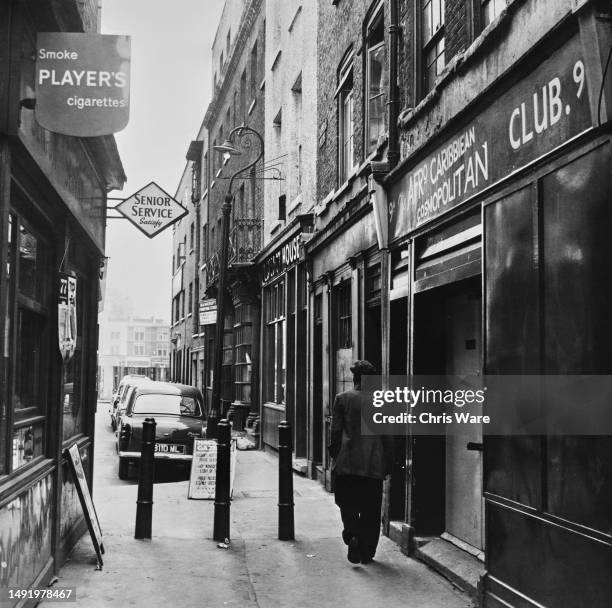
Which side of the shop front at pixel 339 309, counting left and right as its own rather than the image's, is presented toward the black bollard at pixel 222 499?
left

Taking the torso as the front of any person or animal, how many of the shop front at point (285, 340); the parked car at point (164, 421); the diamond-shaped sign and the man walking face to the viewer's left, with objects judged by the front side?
1

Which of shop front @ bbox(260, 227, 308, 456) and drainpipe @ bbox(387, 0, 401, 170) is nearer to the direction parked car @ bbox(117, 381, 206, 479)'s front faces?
the shop front

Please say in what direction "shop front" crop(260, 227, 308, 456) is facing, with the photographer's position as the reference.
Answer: facing to the left of the viewer

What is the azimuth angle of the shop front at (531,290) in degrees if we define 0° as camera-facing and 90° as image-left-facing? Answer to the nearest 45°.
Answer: approximately 45°

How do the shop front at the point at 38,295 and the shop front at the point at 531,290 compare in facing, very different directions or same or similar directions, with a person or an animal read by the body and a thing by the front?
very different directions

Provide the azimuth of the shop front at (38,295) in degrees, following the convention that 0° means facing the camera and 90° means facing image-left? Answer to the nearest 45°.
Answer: approximately 270°

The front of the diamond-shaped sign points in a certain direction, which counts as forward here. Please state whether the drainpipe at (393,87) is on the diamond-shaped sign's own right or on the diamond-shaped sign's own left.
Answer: on the diamond-shaped sign's own left

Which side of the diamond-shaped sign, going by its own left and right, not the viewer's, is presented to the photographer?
front

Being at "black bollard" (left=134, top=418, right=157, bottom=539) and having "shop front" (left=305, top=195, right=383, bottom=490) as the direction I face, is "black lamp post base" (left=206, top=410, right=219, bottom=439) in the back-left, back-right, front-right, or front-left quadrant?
front-left

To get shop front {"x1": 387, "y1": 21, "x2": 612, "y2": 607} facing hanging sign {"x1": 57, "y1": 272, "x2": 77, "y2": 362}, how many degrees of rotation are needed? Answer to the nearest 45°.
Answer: approximately 45° to its right

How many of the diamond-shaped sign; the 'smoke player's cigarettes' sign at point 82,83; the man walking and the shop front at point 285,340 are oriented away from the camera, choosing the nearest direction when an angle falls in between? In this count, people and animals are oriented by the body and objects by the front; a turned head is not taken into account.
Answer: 1

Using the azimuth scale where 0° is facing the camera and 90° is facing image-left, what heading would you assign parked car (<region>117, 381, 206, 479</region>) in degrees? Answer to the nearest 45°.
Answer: approximately 180°

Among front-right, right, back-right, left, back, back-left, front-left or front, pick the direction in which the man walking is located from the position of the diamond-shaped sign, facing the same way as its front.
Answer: front-left

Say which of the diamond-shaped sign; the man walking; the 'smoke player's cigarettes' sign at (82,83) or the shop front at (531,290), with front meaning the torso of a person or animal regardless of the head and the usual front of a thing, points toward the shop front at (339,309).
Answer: the man walking

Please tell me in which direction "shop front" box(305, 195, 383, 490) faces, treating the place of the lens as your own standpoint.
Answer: facing to the left of the viewer

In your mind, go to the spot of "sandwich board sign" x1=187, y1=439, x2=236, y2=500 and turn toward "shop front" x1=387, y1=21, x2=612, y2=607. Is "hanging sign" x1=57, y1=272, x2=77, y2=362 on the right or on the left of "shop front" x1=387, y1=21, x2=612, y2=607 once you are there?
right

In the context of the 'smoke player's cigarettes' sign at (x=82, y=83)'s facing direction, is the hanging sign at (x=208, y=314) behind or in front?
behind
